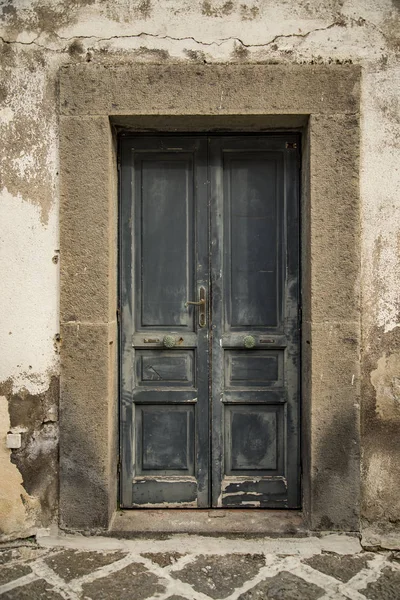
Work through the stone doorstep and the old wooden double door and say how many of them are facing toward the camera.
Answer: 2

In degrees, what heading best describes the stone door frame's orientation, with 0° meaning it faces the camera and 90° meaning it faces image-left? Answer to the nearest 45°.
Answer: approximately 0°
